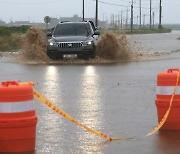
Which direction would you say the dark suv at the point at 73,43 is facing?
toward the camera

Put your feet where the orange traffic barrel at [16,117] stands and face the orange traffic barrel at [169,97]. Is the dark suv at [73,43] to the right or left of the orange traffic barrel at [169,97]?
left

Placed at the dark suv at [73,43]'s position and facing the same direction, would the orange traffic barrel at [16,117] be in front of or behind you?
in front

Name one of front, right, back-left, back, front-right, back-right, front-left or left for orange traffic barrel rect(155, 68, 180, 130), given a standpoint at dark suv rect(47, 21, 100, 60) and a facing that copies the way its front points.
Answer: front
